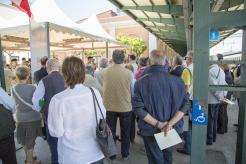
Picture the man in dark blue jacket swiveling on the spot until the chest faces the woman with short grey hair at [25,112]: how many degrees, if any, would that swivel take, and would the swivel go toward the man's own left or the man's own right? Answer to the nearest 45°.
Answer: approximately 90° to the man's own left

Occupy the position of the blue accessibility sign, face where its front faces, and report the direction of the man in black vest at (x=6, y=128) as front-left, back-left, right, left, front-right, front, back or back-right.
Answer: right

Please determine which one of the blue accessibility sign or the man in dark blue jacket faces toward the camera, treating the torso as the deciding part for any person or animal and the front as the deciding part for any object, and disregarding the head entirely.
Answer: the blue accessibility sign

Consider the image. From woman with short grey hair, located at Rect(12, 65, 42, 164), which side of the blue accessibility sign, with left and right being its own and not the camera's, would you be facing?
right

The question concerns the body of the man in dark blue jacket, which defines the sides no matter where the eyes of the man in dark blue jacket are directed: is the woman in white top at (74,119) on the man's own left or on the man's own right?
on the man's own left

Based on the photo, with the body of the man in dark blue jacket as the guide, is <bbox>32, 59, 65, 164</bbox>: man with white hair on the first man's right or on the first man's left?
on the first man's left

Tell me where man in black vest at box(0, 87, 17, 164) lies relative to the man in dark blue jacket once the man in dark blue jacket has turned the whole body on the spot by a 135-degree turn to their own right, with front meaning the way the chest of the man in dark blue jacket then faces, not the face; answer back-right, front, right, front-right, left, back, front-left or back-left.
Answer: back-right

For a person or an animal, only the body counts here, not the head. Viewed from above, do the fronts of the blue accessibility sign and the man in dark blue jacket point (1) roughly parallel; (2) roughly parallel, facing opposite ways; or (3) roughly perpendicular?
roughly parallel, facing opposite ways

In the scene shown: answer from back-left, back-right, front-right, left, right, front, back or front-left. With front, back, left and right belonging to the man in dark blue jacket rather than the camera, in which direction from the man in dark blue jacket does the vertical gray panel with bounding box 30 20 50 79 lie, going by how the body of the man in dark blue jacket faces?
front-left

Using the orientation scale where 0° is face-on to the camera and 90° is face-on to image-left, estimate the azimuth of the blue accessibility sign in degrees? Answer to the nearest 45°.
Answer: approximately 0°

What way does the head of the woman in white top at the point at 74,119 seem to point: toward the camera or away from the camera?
away from the camera

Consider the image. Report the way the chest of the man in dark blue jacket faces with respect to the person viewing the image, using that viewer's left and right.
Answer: facing away from the viewer

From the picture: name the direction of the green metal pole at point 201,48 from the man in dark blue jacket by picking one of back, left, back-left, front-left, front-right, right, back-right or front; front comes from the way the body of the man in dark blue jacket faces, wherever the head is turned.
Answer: back-right
